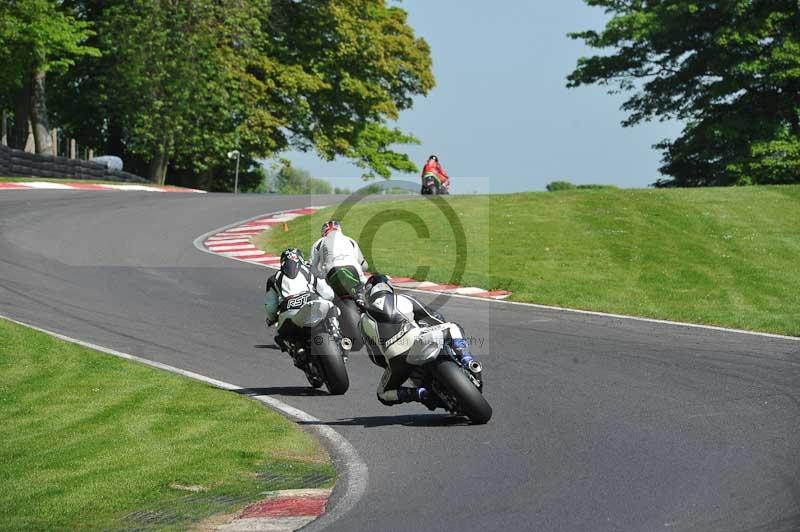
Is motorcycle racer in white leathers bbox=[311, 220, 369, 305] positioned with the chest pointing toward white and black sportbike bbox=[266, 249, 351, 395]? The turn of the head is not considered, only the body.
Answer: no

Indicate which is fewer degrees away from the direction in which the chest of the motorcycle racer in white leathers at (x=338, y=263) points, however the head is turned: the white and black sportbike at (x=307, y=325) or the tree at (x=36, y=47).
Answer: the tree

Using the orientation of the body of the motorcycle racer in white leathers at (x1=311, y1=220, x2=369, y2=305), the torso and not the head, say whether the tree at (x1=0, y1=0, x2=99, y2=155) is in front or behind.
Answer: in front

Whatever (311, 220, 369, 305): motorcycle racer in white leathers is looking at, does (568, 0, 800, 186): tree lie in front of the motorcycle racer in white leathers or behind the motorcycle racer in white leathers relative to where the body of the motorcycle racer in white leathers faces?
in front

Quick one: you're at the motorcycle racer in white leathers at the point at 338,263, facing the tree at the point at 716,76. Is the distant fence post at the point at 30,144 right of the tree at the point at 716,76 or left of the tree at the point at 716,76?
left

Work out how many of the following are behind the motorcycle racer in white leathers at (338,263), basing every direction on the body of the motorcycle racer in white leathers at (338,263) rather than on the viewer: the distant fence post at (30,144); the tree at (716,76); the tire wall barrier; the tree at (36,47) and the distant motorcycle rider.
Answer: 0

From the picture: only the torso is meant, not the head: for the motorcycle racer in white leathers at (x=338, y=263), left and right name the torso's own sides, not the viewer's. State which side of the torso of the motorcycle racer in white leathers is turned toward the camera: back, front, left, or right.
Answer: back

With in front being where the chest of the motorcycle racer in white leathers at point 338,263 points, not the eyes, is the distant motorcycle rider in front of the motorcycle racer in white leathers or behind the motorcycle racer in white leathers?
in front

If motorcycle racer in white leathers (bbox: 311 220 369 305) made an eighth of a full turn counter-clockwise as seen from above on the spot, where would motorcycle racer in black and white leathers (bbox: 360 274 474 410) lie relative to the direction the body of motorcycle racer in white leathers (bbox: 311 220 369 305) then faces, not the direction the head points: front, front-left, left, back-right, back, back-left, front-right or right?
back-left

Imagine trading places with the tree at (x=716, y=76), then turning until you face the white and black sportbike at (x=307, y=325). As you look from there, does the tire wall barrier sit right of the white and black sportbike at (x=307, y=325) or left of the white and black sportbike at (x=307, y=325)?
right

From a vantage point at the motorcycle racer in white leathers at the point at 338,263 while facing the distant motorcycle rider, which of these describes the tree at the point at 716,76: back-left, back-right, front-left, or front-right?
front-right
